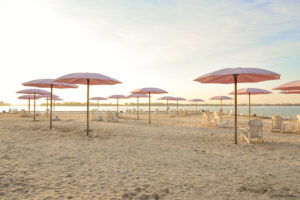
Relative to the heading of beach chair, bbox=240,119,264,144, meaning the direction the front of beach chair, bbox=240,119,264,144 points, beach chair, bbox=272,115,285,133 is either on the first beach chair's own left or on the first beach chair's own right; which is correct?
on the first beach chair's own right

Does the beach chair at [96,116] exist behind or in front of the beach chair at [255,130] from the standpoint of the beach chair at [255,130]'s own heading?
in front

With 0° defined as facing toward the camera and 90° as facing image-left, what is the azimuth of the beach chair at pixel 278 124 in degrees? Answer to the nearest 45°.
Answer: approximately 225°

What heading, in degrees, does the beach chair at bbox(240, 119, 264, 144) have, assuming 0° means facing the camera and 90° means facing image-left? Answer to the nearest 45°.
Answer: approximately 135°

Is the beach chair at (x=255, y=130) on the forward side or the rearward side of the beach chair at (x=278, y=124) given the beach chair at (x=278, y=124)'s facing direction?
on the rearward side

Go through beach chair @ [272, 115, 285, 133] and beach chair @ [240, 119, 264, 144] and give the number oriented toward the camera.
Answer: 0
